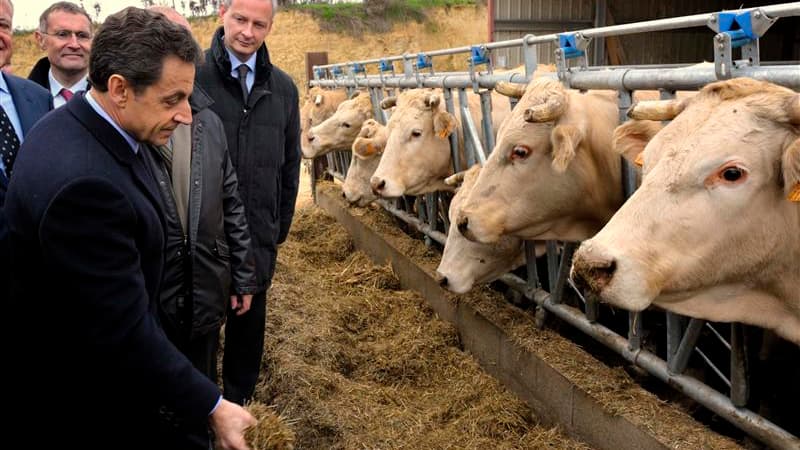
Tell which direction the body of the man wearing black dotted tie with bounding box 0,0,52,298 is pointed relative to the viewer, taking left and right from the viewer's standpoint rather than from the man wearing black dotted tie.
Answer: facing the viewer and to the right of the viewer

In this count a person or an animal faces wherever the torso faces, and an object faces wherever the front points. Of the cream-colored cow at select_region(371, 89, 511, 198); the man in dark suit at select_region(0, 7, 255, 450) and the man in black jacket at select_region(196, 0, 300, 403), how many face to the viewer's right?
1

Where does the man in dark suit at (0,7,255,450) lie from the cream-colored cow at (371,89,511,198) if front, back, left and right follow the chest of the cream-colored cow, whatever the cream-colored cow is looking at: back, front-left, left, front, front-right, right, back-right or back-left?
front-left

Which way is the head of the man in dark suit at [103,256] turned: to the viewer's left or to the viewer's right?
to the viewer's right

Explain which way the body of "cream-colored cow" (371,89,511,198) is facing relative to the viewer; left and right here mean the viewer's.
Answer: facing the viewer and to the left of the viewer

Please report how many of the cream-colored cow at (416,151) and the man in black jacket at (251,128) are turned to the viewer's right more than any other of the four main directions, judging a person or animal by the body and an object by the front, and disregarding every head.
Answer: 0

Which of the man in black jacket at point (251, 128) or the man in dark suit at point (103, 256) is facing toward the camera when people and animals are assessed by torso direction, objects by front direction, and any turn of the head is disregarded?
the man in black jacket

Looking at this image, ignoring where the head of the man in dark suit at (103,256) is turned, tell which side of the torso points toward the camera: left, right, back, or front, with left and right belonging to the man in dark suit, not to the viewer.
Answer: right

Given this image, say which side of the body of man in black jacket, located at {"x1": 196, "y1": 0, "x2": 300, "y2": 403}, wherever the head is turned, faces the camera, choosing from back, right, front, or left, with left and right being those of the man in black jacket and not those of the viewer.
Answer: front

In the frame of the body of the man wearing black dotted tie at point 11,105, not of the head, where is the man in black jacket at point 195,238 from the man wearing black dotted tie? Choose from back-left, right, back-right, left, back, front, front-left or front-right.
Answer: front

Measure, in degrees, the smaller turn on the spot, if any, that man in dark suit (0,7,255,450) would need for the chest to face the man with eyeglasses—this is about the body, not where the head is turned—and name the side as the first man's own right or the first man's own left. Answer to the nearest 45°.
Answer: approximately 90° to the first man's own left

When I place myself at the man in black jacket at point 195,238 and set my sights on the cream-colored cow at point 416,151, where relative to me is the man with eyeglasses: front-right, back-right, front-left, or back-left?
front-left
